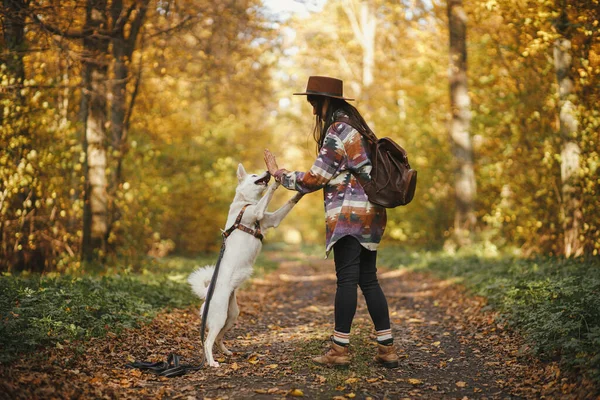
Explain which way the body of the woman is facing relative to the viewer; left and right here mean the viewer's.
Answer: facing to the left of the viewer

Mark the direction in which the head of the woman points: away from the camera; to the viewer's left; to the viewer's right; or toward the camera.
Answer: to the viewer's left

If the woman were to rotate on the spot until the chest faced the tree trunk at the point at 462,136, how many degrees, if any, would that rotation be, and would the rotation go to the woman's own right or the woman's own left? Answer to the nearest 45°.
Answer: approximately 90° to the woman's own right

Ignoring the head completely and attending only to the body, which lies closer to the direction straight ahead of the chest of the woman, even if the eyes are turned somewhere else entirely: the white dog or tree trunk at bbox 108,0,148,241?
the white dog

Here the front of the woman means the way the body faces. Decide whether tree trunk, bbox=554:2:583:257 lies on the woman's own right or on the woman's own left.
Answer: on the woman's own right

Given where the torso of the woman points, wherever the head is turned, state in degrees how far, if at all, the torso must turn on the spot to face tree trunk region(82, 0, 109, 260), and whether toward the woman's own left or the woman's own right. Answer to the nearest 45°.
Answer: approximately 45° to the woman's own right

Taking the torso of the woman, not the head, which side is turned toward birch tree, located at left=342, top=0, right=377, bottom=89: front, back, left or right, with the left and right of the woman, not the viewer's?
right

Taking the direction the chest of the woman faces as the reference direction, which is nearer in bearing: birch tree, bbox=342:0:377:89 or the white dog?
the white dog
